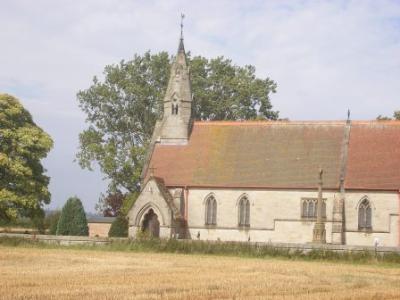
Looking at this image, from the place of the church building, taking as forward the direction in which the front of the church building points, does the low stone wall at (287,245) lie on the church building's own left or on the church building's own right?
on the church building's own left

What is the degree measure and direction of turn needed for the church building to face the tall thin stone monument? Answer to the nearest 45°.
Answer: approximately 45° to its left
